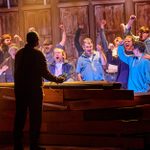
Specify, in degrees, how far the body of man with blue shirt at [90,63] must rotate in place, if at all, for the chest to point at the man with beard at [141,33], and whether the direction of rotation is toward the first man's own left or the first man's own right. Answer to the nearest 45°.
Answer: approximately 90° to the first man's own left

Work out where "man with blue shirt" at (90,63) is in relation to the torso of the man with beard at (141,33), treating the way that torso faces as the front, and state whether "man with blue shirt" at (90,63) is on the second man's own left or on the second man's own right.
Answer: on the second man's own right

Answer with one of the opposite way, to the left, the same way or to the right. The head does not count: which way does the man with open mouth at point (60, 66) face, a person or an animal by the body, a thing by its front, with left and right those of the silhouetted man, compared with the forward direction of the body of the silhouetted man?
the opposite way

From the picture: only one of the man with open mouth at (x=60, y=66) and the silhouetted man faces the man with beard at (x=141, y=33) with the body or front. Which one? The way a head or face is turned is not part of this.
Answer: the silhouetted man

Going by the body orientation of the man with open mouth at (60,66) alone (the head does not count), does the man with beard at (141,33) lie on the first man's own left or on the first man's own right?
on the first man's own left

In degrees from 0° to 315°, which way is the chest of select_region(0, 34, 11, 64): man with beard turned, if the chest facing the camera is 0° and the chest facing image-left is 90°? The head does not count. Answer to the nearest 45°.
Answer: approximately 315°

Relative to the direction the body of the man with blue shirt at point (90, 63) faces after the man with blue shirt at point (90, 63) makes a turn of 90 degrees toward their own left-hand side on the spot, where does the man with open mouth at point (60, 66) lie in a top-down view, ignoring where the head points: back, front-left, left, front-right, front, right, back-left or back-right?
back

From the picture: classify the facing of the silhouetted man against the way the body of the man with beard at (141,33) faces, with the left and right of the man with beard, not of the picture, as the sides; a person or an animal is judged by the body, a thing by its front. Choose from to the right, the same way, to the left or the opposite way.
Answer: the opposite way

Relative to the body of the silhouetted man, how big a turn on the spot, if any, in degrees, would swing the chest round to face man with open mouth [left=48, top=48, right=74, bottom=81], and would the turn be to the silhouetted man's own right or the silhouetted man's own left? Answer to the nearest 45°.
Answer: approximately 45° to the silhouetted man's own left

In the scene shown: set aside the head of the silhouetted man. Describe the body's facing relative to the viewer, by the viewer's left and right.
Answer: facing away from the viewer and to the right of the viewer

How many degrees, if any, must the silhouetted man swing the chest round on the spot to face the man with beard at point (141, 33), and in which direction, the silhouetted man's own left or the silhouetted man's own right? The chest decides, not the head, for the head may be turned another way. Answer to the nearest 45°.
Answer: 0° — they already face them

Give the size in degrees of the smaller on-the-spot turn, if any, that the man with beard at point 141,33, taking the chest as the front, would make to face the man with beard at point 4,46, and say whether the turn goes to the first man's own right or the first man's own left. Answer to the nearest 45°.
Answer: approximately 45° to the first man's own right

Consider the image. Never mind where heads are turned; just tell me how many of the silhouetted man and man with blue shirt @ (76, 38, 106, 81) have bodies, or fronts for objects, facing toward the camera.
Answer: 1
